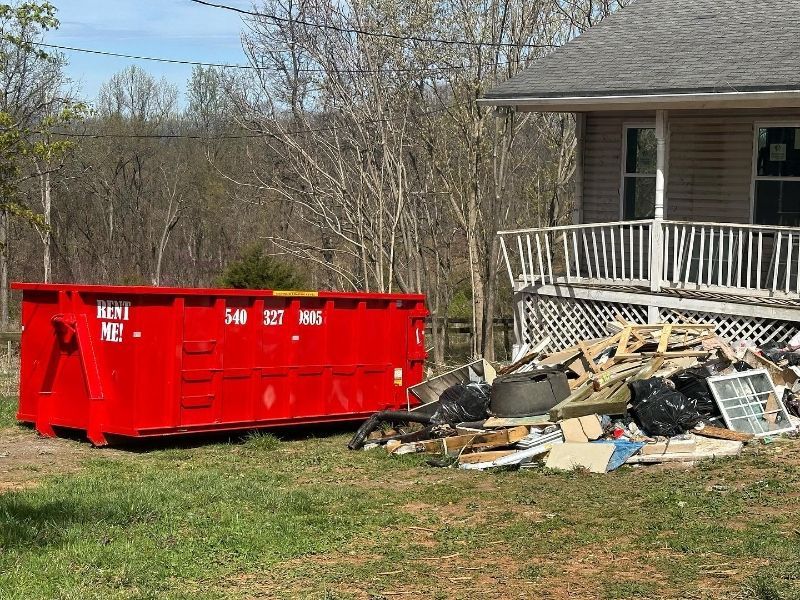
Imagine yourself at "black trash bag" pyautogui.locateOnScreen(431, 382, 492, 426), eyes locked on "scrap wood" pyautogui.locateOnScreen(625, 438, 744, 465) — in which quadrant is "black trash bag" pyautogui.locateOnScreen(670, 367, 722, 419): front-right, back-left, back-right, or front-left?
front-left

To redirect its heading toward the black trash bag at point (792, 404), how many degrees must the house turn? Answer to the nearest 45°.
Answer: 0° — it already faces it

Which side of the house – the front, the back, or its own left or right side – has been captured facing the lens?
front

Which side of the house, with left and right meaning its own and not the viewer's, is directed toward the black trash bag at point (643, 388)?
front

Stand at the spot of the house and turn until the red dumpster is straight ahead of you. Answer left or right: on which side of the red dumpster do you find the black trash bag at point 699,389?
left

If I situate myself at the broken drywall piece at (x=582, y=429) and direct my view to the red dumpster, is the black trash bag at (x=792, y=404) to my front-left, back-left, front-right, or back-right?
back-right
